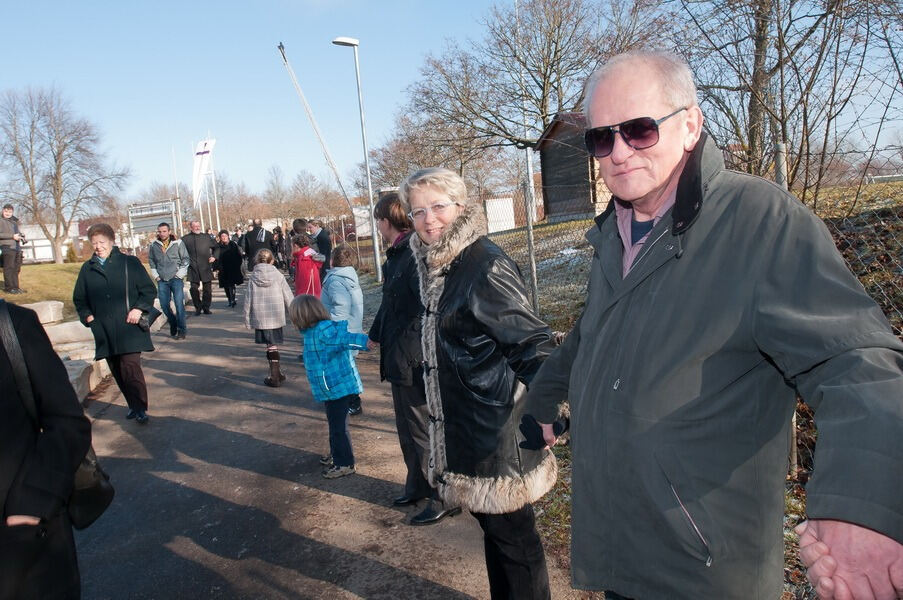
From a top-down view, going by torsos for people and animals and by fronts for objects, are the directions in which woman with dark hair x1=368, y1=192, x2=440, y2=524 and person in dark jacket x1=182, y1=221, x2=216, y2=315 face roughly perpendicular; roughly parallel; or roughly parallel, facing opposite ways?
roughly perpendicular

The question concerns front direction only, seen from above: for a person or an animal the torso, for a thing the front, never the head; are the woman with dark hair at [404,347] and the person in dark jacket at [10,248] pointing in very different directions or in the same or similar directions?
very different directions

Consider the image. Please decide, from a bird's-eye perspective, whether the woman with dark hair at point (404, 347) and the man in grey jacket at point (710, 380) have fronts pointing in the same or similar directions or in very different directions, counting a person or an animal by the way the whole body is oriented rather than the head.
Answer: same or similar directions

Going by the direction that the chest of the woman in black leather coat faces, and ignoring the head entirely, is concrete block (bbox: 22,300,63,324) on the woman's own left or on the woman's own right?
on the woman's own right

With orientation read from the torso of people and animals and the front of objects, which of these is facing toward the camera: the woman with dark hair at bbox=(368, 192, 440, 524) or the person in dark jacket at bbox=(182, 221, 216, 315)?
the person in dark jacket

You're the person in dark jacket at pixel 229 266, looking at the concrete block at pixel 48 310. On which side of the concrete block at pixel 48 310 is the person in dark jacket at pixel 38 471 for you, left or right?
left

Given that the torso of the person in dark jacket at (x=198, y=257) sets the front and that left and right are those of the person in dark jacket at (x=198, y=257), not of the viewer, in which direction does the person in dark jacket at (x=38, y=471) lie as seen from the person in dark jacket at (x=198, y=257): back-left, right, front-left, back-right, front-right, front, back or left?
front

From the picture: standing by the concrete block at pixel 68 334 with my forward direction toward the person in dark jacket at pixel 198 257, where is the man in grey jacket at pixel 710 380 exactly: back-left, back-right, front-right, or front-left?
back-right

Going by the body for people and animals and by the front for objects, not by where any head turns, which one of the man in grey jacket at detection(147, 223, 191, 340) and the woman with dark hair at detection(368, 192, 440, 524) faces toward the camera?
the man in grey jacket

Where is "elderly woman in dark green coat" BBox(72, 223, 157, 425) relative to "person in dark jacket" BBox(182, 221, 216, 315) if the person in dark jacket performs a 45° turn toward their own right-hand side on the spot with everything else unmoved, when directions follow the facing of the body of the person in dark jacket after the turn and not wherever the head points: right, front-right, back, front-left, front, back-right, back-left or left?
front-left

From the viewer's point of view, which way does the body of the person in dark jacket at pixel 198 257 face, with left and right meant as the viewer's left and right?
facing the viewer

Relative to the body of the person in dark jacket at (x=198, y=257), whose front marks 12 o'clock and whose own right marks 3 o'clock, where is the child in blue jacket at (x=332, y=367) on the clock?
The child in blue jacket is roughly at 12 o'clock from the person in dark jacket.

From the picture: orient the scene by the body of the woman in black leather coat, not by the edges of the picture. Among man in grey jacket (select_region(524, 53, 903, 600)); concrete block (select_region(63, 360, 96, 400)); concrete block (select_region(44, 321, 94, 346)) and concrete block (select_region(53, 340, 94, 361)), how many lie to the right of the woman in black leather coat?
3

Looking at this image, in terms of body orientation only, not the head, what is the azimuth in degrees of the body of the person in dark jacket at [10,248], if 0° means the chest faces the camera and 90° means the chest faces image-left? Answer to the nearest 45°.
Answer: approximately 315°

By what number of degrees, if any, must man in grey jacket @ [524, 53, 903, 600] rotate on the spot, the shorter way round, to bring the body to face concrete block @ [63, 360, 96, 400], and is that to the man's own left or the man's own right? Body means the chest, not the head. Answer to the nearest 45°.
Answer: approximately 90° to the man's own right
